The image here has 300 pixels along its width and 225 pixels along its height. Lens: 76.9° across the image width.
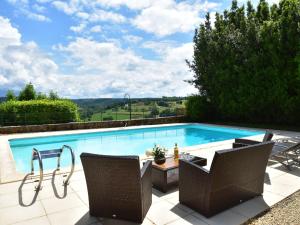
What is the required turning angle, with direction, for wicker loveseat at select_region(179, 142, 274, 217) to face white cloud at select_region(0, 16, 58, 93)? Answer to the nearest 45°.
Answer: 0° — it already faces it

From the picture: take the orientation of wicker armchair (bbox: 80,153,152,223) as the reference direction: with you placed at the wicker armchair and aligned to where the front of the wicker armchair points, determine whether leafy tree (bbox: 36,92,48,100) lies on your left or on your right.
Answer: on your left

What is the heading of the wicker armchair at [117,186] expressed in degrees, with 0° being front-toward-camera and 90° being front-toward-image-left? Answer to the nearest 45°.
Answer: approximately 225°

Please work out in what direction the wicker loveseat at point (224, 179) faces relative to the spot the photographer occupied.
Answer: facing away from the viewer and to the left of the viewer

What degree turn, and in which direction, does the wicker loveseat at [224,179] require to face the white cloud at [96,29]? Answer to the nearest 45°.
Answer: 0° — it already faces it

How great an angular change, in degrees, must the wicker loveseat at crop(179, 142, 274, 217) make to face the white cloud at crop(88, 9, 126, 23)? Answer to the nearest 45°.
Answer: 0° — it already faces it

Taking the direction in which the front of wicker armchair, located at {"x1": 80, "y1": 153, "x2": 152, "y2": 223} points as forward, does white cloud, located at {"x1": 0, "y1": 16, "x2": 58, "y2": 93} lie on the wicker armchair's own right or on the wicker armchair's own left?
on the wicker armchair's own left
